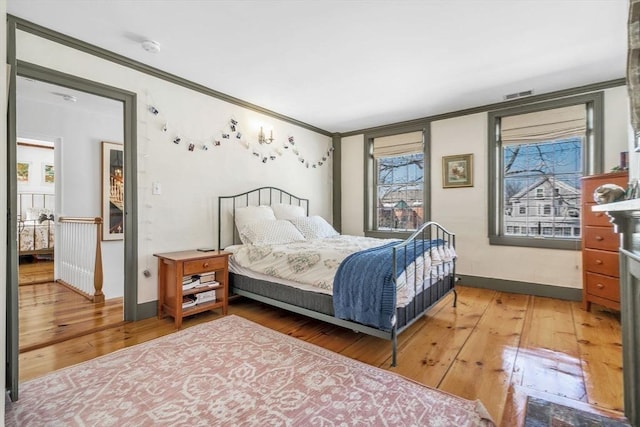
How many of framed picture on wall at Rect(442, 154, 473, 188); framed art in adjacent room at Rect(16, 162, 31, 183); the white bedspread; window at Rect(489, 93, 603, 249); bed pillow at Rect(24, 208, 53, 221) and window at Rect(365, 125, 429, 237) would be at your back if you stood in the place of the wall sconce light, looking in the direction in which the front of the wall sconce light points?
2

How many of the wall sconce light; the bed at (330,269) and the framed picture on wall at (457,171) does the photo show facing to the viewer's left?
0

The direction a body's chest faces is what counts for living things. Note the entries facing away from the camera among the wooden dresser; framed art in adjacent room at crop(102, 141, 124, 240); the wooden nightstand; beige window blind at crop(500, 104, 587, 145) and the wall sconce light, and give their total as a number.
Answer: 0

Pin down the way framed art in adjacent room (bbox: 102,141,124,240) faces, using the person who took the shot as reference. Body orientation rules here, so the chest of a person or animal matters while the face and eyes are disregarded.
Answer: facing the viewer and to the right of the viewer

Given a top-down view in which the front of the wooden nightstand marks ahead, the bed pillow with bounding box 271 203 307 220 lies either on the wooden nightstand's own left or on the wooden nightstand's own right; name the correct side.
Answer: on the wooden nightstand's own left

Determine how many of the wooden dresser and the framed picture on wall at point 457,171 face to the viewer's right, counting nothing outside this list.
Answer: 0

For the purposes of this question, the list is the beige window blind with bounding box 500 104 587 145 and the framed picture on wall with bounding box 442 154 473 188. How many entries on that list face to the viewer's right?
0

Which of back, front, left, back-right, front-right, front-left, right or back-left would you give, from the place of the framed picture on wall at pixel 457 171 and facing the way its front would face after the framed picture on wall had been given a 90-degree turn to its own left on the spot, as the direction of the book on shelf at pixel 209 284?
back-right

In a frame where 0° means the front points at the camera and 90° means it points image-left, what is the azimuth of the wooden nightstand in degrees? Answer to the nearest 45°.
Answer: approximately 315°

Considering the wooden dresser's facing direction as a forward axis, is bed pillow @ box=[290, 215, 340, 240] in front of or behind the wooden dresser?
in front

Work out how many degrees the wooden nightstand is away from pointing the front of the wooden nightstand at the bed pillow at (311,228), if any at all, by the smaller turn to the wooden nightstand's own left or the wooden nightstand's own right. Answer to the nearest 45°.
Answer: approximately 45° to the wooden nightstand's own left

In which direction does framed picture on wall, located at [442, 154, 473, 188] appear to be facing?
toward the camera

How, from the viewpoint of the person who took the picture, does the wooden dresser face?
facing the viewer and to the left of the viewer
